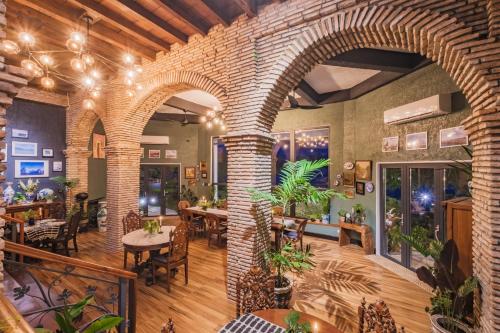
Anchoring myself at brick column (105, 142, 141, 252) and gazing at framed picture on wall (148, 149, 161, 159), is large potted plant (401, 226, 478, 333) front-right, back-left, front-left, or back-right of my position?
back-right

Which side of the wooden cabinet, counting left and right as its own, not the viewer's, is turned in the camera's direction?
left

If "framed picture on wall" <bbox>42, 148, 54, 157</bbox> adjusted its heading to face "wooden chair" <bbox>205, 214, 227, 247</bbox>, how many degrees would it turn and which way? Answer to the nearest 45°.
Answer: approximately 45° to its left

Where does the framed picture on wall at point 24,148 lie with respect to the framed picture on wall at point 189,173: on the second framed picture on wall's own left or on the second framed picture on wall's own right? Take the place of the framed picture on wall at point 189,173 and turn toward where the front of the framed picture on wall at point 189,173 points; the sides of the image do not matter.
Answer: on the second framed picture on wall's own right

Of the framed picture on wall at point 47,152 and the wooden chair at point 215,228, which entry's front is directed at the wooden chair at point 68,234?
the framed picture on wall

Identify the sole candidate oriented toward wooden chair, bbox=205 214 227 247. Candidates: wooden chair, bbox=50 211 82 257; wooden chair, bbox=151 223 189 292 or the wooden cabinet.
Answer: the wooden cabinet

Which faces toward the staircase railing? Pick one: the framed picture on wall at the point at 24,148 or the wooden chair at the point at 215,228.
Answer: the framed picture on wall
